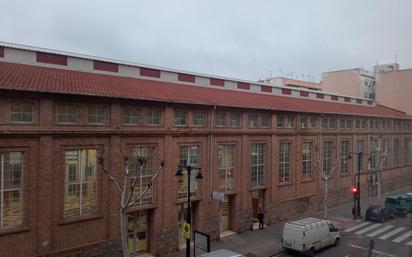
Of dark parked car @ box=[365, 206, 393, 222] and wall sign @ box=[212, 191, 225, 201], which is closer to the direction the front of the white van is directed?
the dark parked car

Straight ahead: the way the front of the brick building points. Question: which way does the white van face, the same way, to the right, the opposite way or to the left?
to the left

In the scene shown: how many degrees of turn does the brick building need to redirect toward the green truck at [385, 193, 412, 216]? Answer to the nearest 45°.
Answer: approximately 90° to its left

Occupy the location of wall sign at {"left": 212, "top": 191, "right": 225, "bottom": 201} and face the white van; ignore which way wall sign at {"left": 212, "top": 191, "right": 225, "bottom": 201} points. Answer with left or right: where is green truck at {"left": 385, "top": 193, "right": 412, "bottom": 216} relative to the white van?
left

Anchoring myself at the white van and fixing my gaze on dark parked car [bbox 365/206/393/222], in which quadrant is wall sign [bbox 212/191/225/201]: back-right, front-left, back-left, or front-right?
back-left

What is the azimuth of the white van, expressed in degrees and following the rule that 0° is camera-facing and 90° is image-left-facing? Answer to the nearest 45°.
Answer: approximately 225°
